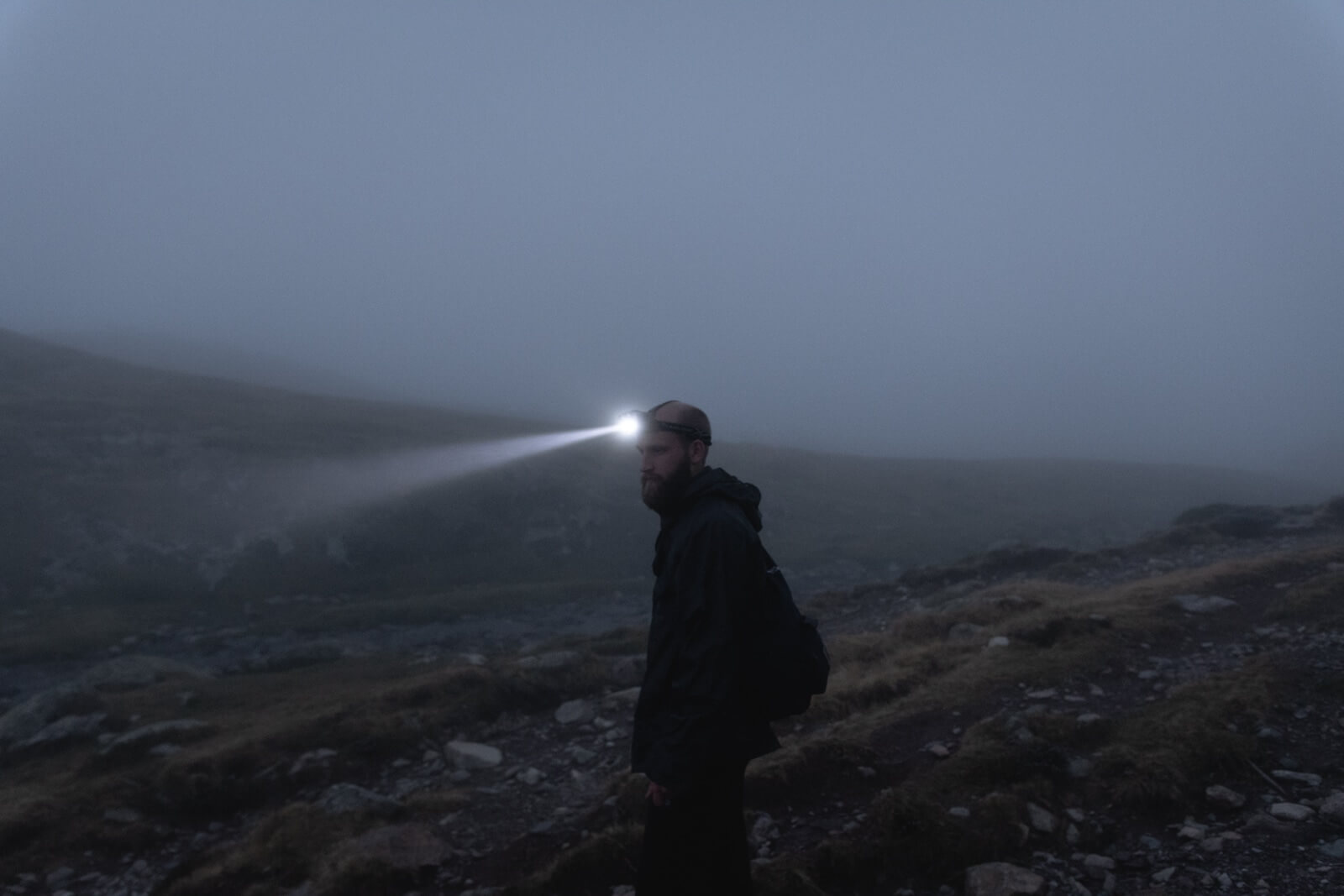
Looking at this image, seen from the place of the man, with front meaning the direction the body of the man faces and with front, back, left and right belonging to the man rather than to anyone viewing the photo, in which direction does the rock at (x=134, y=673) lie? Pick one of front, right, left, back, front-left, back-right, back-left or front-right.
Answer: front-right

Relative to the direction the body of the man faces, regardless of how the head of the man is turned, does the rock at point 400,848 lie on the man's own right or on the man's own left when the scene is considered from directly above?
on the man's own right

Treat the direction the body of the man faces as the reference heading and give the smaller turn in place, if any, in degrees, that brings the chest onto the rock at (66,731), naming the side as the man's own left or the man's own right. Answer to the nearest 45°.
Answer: approximately 45° to the man's own right

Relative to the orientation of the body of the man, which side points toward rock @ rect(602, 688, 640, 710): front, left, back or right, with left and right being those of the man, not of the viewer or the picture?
right

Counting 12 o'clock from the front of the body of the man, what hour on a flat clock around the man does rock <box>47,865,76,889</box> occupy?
The rock is roughly at 1 o'clock from the man.

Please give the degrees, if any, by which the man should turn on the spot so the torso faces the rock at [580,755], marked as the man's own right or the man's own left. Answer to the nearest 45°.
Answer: approximately 90° to the man's own right

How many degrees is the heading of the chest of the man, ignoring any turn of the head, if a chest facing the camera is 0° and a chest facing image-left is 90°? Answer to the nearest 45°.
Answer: approximately 90°

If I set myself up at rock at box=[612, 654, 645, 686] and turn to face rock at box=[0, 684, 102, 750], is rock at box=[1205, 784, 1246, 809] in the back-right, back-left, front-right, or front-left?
back-left

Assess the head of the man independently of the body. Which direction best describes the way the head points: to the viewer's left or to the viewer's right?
to the viewer's left

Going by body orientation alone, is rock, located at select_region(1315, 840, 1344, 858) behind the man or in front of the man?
behind

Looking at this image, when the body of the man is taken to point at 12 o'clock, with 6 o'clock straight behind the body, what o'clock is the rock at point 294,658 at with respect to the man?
The rock is roughly at 2 o'clock from the man.

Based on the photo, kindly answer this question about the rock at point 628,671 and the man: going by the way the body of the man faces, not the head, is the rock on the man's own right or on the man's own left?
on the man's own right
